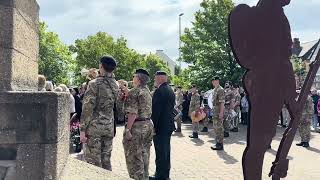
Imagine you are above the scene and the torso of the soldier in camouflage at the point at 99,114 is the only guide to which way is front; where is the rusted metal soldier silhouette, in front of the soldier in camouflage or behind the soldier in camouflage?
behind

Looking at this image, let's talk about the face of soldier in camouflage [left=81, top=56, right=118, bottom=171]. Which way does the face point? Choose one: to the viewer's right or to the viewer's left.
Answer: to the viewer's left

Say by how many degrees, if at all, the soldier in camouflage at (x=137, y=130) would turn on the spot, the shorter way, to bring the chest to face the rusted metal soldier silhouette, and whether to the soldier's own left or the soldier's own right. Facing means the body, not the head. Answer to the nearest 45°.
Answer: approximately 135° to the soldier's own left
